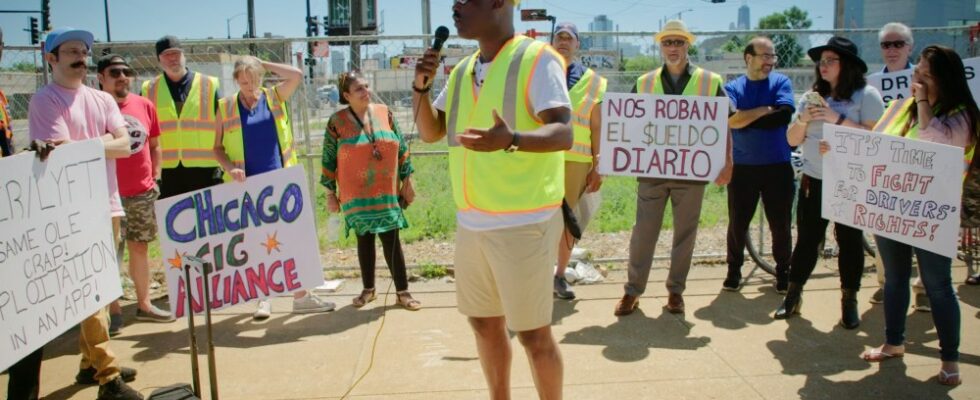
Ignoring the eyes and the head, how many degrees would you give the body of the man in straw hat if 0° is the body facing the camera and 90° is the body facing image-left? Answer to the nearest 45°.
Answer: approximately 0°

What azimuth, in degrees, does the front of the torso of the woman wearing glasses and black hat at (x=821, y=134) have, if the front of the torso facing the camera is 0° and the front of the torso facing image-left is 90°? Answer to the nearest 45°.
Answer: approximately 45°

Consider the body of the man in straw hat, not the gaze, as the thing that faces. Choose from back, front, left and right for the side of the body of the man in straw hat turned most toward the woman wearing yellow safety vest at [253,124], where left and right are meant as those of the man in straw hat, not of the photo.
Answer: right

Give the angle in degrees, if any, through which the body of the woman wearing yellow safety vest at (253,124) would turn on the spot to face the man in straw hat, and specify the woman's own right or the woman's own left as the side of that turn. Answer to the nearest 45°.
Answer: approximately 90° to the woman's own left

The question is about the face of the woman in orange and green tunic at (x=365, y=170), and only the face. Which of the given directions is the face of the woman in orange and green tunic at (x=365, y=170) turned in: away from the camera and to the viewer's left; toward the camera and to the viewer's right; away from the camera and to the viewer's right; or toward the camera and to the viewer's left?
toward the camera and to the viewer's right

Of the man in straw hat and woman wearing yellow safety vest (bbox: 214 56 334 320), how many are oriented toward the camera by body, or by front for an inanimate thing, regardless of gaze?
2

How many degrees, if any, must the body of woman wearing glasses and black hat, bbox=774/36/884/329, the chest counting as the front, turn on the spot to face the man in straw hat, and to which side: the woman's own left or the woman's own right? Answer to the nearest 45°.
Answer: approximately 45° to the woman's own right

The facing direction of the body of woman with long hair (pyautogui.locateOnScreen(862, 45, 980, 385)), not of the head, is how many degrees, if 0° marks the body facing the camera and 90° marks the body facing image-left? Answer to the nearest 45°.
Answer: approximately 45°

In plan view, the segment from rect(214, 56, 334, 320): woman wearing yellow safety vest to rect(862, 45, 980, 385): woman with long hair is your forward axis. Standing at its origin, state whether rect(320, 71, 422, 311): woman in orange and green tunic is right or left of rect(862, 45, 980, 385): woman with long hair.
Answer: left
